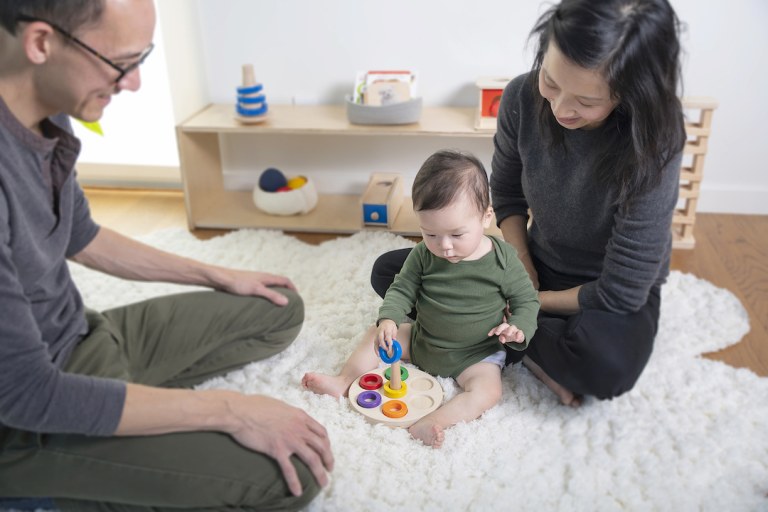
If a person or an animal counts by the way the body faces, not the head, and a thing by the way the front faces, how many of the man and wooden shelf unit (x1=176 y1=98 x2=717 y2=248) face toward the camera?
1

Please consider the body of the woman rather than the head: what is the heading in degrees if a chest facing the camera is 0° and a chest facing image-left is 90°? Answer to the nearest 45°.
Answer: approximately 45°

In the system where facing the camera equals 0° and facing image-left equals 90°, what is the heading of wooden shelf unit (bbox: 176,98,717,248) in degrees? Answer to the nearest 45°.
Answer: approximately 0°

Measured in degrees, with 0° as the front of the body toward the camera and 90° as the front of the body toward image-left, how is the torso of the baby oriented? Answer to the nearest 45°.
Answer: approximately 45°

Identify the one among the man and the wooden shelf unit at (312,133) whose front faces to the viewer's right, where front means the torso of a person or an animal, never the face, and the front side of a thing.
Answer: the man

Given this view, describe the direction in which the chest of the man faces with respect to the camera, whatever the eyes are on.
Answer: to the viewer's right

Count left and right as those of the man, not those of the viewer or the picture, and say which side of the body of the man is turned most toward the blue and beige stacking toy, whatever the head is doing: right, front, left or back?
left

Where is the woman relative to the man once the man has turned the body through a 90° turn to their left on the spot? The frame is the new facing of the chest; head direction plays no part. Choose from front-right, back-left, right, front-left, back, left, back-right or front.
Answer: right

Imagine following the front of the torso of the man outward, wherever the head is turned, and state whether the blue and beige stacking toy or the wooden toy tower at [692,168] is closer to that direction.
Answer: the wooden toy tower

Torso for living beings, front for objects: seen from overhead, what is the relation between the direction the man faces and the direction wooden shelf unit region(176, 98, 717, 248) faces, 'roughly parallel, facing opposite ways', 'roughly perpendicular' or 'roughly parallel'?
roughly perpendicular

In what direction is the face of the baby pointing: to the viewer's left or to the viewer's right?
to the viewer's left
